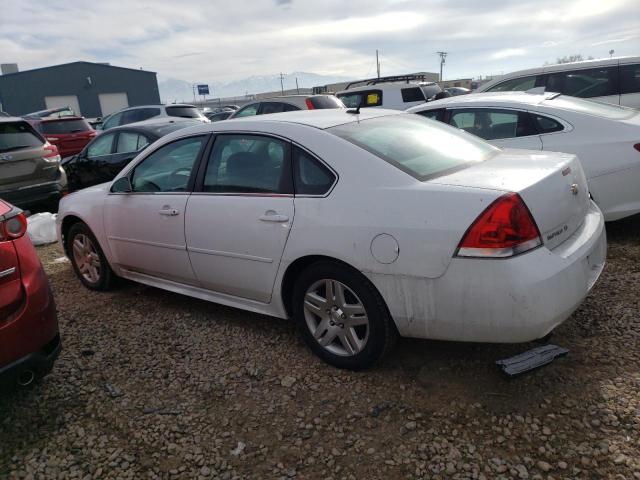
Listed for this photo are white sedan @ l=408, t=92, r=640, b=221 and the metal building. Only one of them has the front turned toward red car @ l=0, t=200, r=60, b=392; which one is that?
the metal building

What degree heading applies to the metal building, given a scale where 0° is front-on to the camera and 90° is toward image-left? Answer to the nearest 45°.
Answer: approximately 0°

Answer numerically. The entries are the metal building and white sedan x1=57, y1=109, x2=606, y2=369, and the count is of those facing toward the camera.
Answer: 1

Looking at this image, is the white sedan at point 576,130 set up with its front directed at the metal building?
yes

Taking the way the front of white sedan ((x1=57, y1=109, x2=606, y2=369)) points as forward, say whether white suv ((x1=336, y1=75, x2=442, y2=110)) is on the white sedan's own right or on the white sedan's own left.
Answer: on the white sedan's own right

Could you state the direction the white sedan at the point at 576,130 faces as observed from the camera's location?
facing away from the viewer and to the left of the viewer

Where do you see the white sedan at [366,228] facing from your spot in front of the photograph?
facing away from the viewer and to the left of the viewer

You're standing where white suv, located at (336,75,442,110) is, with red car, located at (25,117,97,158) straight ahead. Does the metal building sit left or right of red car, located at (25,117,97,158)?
right
